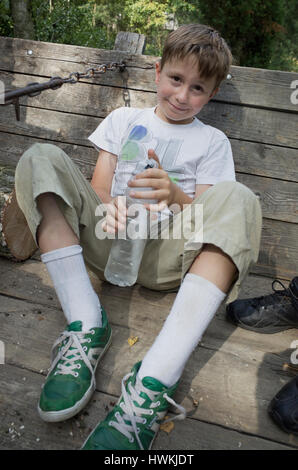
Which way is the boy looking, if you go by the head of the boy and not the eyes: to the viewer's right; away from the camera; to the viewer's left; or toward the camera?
toward the camera

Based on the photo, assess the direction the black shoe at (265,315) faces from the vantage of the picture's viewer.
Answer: facing to the left of the viewer

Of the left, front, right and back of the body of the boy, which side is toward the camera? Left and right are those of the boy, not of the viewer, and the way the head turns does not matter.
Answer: front

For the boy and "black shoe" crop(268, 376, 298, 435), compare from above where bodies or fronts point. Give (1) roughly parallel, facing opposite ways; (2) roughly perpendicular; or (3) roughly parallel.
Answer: roughly perpendicular

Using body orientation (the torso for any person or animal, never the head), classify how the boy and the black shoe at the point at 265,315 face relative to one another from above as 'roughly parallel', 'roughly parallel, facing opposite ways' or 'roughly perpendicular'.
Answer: roughly perpendicular

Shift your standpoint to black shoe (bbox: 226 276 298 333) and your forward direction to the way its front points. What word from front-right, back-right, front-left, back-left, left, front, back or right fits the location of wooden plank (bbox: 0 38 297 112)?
front-right

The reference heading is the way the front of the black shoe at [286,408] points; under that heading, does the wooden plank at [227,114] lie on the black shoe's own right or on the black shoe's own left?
on the black shoe's own right

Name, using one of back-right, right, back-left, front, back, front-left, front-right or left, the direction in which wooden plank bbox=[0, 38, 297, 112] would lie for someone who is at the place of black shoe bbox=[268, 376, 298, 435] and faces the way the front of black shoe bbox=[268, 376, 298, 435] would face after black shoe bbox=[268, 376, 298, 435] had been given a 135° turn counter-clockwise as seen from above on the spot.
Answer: back

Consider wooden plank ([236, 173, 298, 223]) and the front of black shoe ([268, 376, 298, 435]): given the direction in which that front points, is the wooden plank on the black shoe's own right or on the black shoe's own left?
on the black shoe's own right

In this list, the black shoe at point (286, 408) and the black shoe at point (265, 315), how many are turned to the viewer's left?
2

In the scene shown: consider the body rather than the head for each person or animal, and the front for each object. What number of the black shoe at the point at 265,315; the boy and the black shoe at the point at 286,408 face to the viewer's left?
2

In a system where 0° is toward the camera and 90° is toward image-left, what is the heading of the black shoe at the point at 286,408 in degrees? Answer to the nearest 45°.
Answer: approximately 90°
